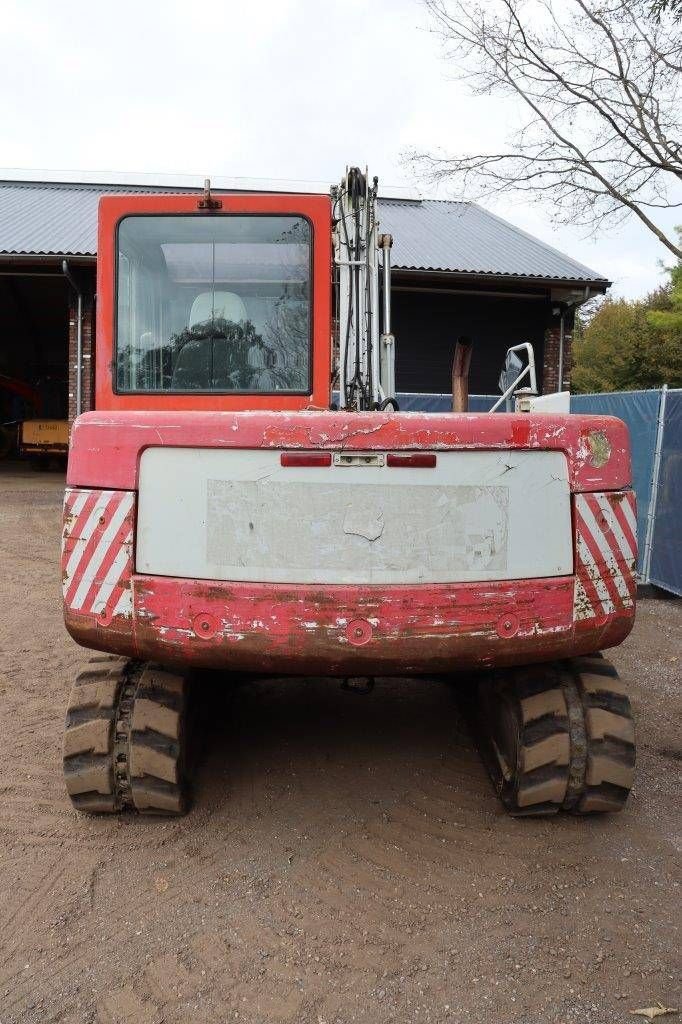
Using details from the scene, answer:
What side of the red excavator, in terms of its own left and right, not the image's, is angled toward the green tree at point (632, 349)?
front

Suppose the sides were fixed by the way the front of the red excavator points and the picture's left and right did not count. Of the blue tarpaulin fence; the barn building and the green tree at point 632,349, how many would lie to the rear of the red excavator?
0

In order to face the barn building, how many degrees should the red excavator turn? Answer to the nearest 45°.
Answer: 0° — it already faces it

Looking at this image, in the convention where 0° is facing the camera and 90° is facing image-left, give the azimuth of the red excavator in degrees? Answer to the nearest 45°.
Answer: approximately 180°
